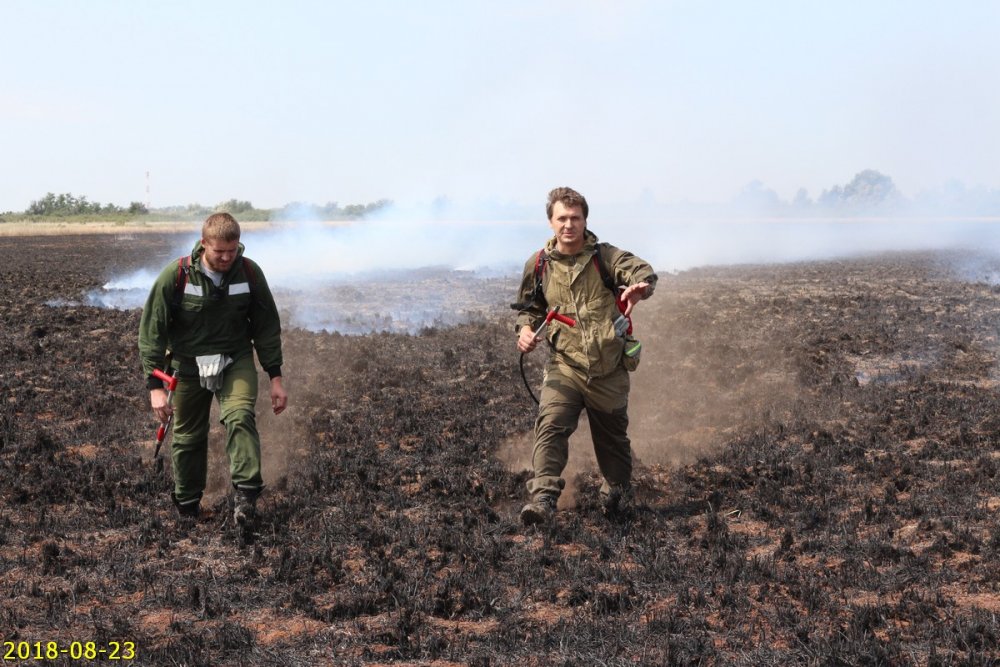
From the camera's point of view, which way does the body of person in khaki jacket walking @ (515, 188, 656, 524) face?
toward the camera

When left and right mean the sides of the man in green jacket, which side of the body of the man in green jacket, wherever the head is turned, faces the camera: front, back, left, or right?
front

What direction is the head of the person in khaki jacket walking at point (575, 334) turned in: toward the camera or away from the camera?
toward the camera

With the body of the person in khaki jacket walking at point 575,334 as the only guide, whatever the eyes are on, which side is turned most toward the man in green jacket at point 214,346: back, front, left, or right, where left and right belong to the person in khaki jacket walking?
right

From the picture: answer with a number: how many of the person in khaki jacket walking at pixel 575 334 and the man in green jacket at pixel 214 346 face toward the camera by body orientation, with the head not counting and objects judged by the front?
2

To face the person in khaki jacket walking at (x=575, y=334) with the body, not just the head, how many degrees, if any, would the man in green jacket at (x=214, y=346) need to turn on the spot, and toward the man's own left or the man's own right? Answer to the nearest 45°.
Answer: approximately 90° to the man's own left

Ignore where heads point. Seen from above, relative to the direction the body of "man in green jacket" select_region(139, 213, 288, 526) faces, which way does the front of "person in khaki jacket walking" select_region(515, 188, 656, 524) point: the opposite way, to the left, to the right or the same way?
the same way
